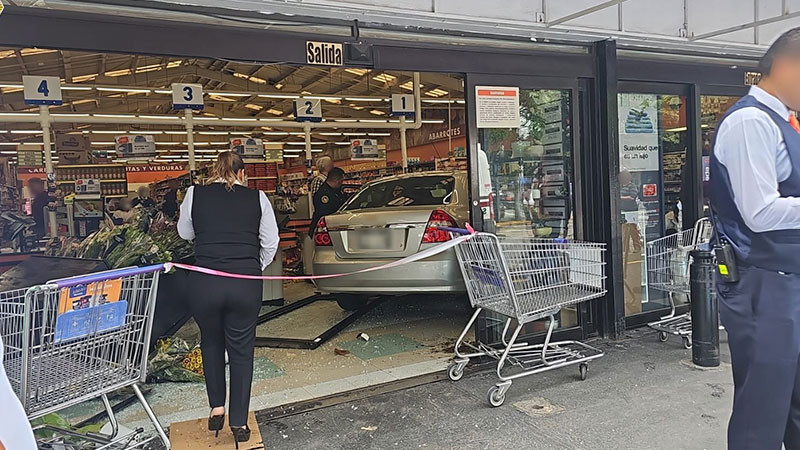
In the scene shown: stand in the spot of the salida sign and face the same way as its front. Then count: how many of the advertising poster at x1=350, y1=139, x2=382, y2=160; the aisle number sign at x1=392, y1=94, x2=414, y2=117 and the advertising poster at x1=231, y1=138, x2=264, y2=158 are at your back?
3

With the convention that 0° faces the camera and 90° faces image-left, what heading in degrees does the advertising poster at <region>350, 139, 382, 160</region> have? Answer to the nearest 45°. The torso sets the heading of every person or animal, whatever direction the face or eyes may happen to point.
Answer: approximately 0°

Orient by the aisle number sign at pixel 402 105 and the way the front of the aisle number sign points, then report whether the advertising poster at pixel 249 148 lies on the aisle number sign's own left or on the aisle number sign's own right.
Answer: on the aisle number sign's own right

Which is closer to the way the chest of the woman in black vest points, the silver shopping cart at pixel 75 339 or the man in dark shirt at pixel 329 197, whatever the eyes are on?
the man in dark shirt

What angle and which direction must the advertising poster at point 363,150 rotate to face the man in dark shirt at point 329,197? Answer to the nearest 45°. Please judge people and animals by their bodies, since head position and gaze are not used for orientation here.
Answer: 0° — it already faces them

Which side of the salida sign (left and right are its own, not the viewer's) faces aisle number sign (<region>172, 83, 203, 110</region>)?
back
